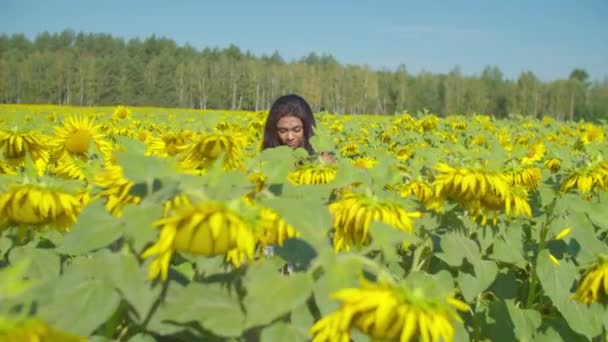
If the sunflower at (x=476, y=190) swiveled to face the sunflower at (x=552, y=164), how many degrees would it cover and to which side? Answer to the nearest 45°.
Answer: approximately 180°

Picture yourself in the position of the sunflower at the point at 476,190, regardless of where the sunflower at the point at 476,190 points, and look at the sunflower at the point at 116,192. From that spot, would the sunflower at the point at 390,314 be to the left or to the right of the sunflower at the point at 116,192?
left

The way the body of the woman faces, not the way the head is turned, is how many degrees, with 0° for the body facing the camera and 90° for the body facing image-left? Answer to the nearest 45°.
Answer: approximately 0°
